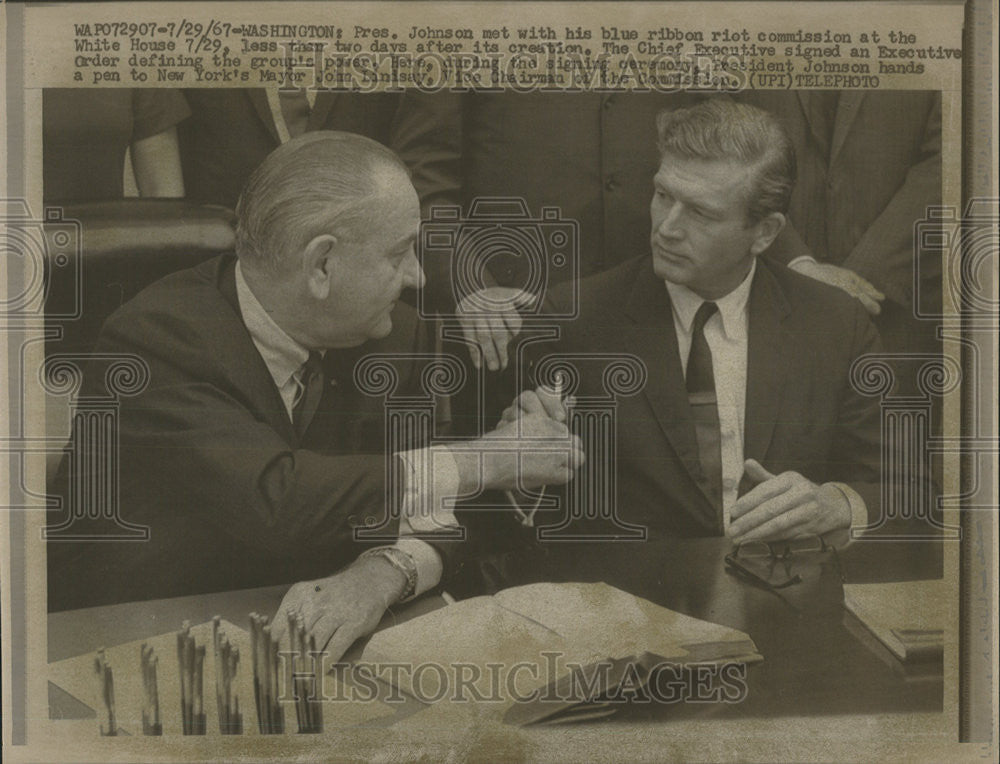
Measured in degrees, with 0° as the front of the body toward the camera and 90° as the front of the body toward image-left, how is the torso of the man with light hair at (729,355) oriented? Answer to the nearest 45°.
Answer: approximately 45°

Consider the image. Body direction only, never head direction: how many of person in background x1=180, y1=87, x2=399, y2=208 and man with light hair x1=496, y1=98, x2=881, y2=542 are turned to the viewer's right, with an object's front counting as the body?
0

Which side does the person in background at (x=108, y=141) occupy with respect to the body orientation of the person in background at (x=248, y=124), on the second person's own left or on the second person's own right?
on the second person's own right

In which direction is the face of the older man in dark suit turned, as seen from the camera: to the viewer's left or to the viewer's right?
to the viewer's right

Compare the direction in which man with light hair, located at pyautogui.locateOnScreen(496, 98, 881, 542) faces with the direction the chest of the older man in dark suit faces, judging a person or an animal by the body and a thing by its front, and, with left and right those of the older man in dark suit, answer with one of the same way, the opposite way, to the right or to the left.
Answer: to the right

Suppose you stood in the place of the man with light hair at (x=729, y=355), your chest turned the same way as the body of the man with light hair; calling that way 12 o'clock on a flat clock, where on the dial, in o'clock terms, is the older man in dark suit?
The older man in dark suit is roughly at 1 o'clock from the man with light hair.

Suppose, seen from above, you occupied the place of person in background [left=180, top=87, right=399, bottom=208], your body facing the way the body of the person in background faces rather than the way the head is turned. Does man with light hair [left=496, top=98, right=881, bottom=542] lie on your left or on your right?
on your left

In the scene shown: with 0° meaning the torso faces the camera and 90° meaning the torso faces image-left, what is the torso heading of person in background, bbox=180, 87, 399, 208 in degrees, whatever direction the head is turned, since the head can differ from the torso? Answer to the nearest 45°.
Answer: approximately 0°

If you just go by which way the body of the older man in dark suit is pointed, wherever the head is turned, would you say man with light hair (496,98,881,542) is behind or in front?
in front

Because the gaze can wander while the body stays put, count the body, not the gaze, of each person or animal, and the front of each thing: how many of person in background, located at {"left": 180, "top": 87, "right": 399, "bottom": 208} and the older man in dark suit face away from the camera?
0

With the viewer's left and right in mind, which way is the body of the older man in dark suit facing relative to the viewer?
facing the viewer and to the right of the viewer
